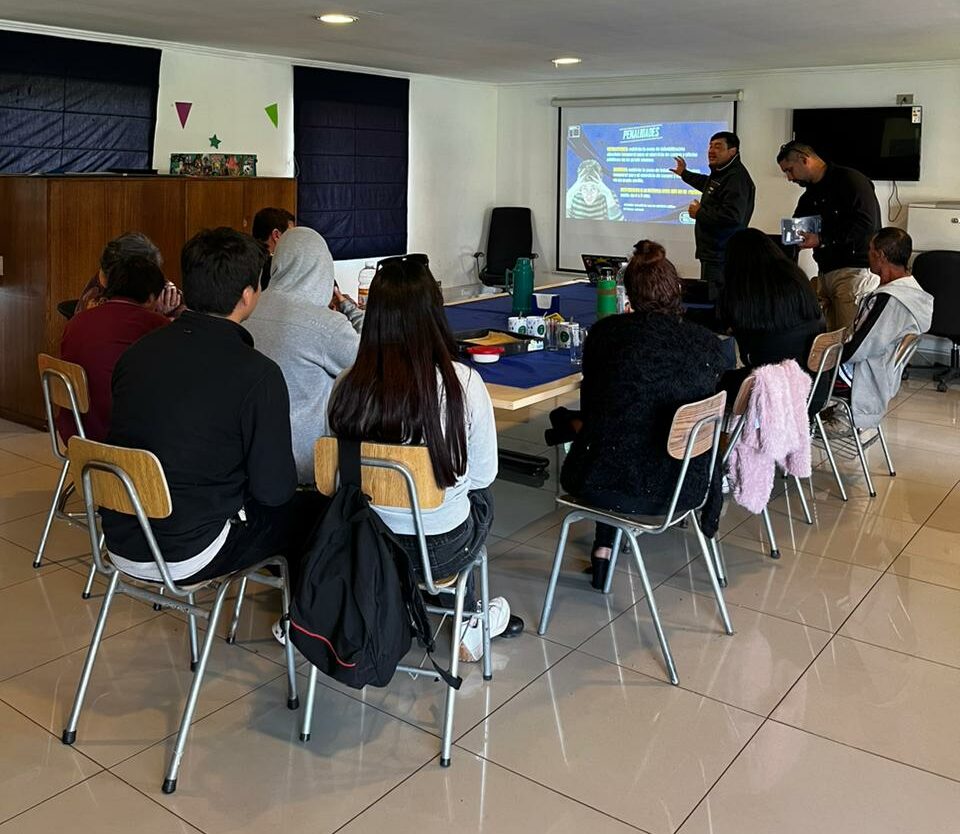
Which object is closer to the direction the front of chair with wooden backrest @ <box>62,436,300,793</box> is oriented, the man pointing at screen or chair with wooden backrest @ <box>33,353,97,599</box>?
the man pointing at screen

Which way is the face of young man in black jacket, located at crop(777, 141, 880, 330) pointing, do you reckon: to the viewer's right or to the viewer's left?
to the viewer's left

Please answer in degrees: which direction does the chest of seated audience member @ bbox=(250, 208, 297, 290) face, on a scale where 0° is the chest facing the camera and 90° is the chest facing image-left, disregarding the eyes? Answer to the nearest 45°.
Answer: approximately 225°

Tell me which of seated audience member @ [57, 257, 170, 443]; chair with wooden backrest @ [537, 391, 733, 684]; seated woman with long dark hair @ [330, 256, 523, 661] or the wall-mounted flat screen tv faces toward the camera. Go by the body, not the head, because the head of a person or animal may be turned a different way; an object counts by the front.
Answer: the wall-mounted flat screen tv

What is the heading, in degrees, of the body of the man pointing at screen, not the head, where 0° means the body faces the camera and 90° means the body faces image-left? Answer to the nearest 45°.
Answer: approximately 45°

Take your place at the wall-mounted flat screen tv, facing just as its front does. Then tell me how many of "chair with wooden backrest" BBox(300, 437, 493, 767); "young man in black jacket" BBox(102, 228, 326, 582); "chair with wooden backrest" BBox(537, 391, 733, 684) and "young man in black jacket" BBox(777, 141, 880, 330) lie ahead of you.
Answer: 4

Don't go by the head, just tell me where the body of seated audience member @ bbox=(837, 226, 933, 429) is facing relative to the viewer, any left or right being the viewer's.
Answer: facing away from the viewer and to the left of the viewer

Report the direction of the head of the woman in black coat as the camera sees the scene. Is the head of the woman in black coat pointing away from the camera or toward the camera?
away from the camera

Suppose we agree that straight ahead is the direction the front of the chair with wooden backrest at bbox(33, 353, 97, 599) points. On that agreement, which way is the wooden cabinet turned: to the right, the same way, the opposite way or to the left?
to the right

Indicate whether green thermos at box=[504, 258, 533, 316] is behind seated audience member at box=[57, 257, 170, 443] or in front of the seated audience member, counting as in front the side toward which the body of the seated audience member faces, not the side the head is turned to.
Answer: in front

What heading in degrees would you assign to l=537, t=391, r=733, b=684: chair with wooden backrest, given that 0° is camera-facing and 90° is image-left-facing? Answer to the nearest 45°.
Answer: approximately 135°

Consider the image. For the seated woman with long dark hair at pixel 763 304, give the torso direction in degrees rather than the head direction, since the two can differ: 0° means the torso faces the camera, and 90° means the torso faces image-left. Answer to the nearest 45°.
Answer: approximately 135°

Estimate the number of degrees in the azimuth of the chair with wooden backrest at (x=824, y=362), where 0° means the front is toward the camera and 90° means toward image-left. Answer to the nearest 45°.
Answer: approximately 135°

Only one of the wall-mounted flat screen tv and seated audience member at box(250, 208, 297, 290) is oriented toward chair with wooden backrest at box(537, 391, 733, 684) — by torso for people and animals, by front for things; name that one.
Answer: the wall-mounted flat screen tv
